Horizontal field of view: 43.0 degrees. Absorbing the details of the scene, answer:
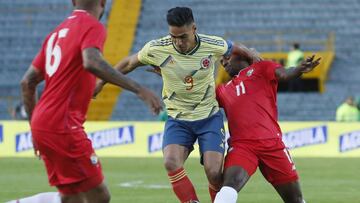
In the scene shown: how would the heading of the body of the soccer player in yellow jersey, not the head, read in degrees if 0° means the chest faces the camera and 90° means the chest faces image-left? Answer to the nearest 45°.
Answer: approximately 0°
